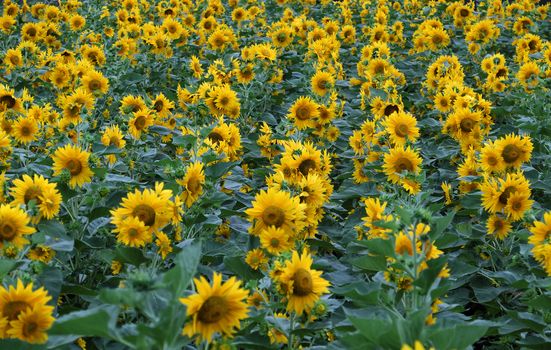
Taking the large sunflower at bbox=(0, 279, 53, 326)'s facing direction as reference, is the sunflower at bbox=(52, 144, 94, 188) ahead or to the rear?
to the rear

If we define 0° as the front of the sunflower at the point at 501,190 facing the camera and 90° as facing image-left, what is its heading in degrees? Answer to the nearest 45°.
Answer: approximately 0°

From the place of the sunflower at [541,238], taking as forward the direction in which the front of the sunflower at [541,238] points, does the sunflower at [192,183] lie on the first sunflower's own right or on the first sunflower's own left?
on the first sunflower's own right

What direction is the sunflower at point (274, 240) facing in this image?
toward the camera

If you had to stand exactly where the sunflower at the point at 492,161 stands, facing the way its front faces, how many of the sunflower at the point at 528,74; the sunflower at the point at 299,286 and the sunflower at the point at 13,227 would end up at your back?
1

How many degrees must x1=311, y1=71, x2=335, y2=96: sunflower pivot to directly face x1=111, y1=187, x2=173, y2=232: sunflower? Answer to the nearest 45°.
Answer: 0° — it already faces it

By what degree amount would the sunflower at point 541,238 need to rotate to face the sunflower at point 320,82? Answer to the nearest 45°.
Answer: approximately 135° to its right

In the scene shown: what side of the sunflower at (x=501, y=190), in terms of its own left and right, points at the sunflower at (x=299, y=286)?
front

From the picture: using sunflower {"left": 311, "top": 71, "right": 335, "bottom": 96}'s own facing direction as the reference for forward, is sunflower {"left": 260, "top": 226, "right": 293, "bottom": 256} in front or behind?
in front

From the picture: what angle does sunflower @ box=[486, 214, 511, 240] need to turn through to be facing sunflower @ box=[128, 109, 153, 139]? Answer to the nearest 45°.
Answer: approximately 90° to its right

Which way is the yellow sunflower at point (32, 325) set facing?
toward the camera

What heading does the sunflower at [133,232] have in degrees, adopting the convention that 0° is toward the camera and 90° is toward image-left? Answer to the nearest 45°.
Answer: approximately 0°

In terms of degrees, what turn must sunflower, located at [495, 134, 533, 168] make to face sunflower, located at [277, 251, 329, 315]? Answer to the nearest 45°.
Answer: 0° — it already faces it

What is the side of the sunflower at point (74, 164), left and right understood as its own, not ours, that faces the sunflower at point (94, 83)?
back

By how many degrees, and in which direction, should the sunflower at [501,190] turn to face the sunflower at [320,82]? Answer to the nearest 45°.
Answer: approximately 135° to its right
